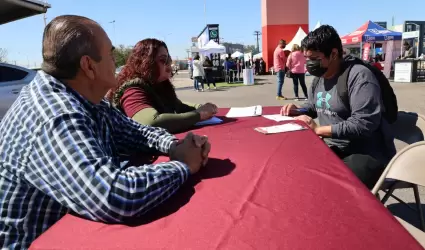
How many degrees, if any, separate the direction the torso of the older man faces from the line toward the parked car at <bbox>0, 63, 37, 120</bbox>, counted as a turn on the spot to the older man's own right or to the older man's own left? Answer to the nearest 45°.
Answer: approximately 45° to the older man's own left

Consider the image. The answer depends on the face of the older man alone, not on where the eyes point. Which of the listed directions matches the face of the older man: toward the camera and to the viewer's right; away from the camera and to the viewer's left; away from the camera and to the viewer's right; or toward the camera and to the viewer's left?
away from the camera and to the viewer's right

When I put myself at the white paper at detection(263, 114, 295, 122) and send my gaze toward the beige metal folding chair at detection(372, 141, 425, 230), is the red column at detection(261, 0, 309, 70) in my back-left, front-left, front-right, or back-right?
back-left

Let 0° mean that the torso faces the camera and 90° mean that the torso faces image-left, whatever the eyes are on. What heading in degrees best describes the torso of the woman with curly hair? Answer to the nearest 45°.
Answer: approximately 270°

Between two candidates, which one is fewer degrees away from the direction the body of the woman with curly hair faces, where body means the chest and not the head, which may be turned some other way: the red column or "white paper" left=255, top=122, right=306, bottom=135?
the white paper

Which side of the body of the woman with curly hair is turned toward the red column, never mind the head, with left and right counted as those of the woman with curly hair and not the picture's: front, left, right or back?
left

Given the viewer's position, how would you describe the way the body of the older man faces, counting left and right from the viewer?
facing away from the viewer and to the right of the viewer

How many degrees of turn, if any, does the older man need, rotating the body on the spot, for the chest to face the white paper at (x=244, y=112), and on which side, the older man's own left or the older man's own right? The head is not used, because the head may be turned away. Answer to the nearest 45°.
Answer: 0° — they already face it

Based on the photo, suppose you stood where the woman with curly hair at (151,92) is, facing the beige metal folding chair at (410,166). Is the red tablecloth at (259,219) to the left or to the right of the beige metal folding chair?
right

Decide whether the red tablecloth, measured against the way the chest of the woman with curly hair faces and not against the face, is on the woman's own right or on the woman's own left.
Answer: on the woman's own right
